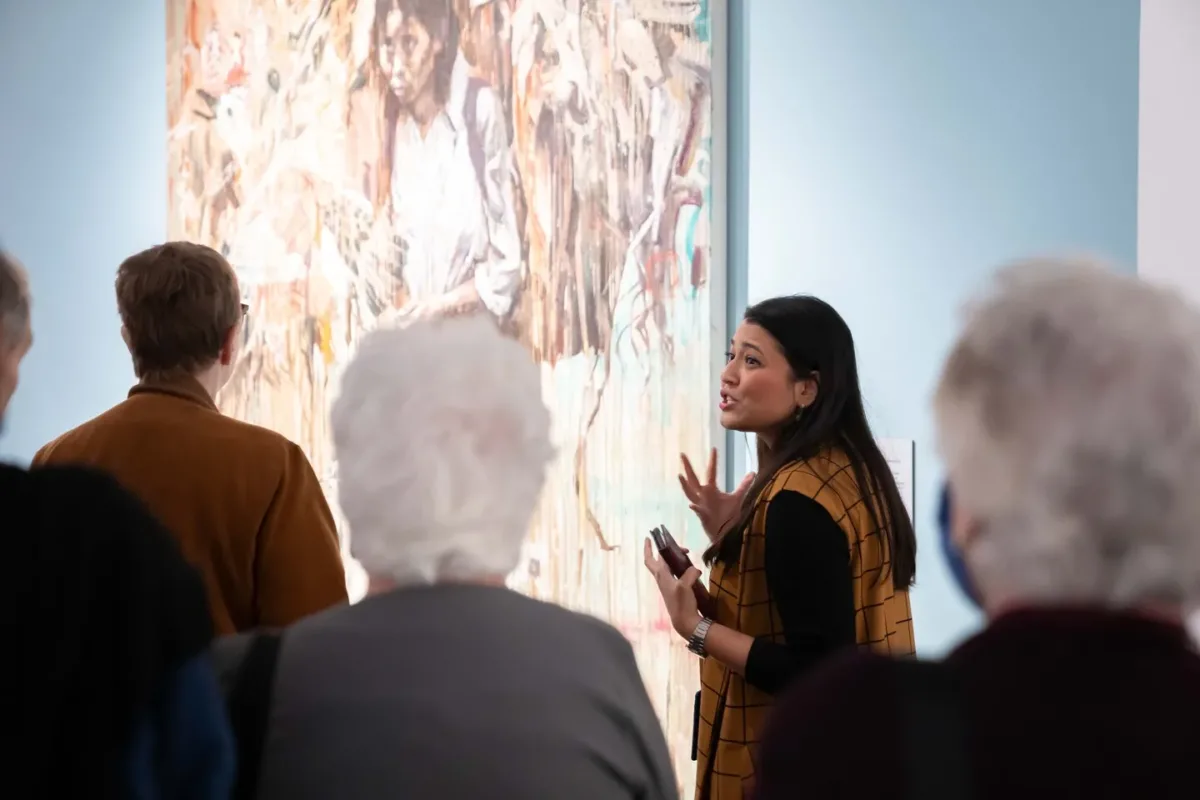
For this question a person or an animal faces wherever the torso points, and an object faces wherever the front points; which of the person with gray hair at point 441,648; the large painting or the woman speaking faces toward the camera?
the large painting

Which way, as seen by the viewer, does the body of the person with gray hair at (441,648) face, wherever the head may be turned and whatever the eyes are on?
away from the camera

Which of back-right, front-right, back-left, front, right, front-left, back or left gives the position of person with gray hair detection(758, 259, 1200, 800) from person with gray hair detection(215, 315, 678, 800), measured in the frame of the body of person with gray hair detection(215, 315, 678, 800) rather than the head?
back-right

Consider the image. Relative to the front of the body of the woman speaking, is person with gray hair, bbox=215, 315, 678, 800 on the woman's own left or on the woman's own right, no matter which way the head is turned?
on the woman's own left

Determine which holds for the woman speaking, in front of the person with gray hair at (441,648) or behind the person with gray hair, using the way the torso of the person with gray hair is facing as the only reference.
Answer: in front

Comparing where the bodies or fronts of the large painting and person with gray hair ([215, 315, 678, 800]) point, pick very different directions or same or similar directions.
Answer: very different directions

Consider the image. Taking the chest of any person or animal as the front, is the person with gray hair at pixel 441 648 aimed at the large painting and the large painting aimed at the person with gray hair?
yes

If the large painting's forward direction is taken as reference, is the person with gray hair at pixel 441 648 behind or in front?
in front

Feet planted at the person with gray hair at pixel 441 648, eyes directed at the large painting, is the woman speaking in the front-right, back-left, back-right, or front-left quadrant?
front-right

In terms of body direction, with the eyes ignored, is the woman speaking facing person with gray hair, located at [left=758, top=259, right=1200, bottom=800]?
no

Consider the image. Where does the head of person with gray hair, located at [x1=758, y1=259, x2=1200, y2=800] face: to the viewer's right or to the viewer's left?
to the viewer's left

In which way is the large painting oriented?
toward the camera

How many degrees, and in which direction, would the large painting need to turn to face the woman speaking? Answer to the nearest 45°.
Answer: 0° — it already faces them

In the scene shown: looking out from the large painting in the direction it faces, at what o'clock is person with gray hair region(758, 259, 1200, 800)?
The person with gray hair is roughly at 12 o'clock from the large painting.
